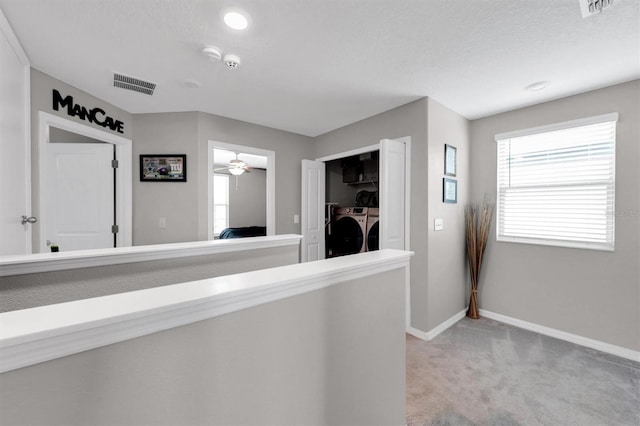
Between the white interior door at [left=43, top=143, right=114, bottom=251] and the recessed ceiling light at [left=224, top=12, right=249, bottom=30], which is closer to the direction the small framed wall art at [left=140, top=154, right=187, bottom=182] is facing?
the recessed ceiling light

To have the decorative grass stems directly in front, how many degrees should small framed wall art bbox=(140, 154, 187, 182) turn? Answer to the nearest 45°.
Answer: approximately 45° to its left

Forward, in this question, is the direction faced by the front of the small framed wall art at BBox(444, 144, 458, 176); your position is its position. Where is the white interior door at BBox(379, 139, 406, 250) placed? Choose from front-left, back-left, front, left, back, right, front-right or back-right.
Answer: right

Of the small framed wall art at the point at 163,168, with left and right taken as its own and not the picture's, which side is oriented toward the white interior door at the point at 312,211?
left

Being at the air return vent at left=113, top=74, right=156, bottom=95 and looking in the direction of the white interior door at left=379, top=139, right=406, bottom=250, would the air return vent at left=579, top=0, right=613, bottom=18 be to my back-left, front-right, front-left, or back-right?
front-right

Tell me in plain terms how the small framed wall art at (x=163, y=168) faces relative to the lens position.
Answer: facing the viewer

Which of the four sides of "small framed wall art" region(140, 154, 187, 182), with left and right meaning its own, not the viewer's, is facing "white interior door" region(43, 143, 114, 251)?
right

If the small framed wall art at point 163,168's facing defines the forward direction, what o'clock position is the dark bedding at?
The dark bedding is roughly at 7 o'clock from the small framed wall art.
